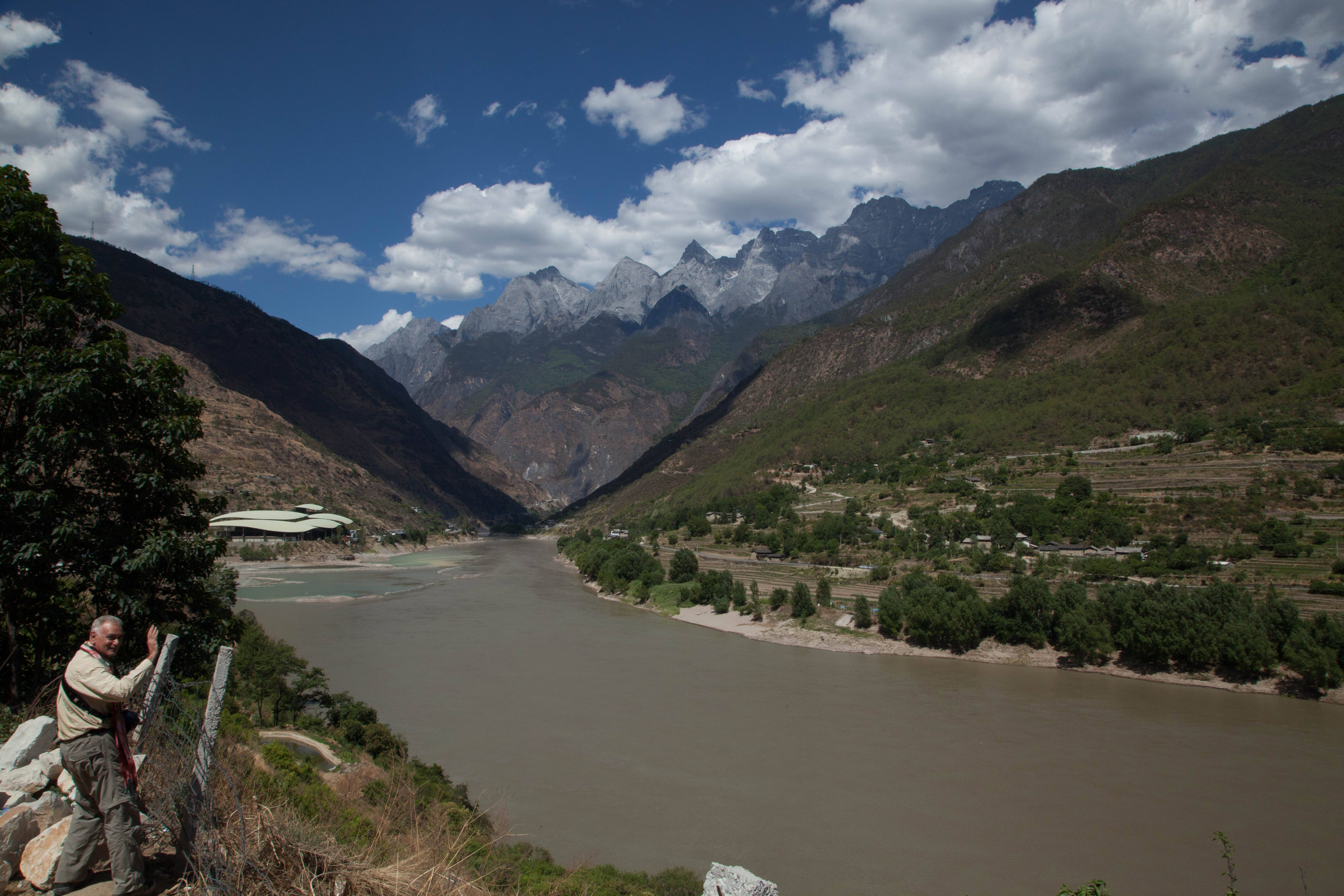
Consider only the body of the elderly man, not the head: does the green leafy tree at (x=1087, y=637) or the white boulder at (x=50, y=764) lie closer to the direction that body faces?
the green leafy tree

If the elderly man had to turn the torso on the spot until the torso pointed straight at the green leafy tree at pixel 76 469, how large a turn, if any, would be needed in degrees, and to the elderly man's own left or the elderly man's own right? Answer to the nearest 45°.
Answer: approximately 90° to the elderly man's own left

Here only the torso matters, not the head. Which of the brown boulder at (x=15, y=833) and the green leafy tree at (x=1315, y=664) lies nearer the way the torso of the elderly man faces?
the green leafy tree

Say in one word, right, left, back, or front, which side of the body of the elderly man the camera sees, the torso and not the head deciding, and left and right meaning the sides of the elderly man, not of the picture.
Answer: right

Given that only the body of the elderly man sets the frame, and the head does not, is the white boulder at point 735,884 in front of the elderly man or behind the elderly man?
in front
